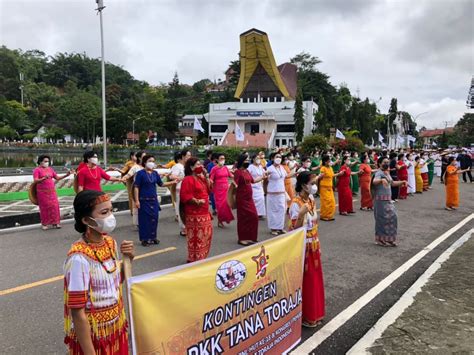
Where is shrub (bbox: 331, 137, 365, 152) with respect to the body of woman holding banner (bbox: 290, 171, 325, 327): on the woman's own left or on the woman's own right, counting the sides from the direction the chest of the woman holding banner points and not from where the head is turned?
on the woman's own left

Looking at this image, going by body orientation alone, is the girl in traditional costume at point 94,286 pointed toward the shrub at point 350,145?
no

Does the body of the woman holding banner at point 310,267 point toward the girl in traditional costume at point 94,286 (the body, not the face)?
no

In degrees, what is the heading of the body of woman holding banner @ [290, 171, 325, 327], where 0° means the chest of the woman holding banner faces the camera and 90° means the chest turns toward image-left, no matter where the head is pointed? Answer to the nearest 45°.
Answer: approximately 315°

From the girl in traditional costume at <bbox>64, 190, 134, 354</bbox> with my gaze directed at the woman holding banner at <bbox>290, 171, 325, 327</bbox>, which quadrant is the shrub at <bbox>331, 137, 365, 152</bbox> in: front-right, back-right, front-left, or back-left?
front-left

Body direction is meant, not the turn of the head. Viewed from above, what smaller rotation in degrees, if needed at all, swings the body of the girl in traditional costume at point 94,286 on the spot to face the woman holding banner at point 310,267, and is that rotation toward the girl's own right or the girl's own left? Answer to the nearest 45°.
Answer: approximately 90° to the girl's own left

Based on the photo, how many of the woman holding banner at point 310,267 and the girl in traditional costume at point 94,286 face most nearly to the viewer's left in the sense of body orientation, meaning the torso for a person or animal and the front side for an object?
0

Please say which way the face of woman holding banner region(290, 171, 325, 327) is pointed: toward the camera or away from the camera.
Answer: toward the camera

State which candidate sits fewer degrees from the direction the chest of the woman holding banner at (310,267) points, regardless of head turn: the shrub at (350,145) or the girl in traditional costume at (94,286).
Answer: the girl in traditional costume

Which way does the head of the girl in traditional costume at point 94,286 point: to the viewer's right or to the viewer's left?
to the viewer's right
